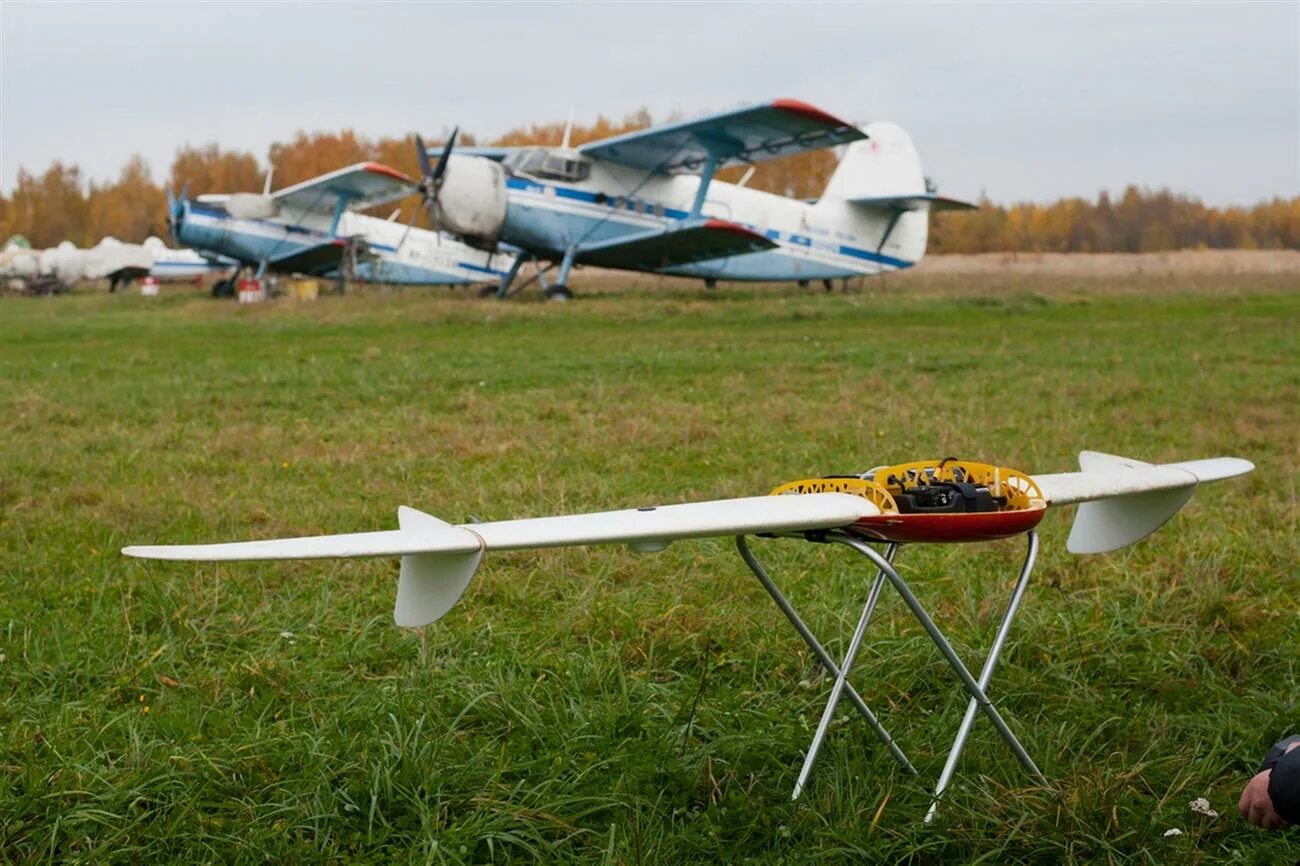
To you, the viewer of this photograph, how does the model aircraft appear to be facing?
facing the viewer and to the right of the viewer

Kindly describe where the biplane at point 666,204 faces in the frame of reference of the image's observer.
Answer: facing the viewer and to the left of the viewer

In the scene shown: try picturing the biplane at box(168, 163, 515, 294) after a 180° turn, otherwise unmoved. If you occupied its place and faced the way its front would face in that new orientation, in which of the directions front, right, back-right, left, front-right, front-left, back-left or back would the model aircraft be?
back-right

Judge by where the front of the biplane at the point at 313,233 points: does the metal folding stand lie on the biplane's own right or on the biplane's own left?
on the biplane's own left

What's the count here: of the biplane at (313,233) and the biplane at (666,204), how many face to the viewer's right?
0

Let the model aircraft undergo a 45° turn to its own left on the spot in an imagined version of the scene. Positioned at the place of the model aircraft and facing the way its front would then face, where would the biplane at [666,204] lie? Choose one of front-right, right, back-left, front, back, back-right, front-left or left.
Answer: left

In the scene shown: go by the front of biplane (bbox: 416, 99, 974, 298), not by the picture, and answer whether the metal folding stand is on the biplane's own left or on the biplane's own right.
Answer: on the biplane's own left

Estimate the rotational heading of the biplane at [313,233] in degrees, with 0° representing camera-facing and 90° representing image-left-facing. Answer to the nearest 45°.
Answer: approximately 45°

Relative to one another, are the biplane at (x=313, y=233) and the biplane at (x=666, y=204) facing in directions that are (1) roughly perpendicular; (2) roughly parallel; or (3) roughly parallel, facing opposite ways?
roughly parallel
